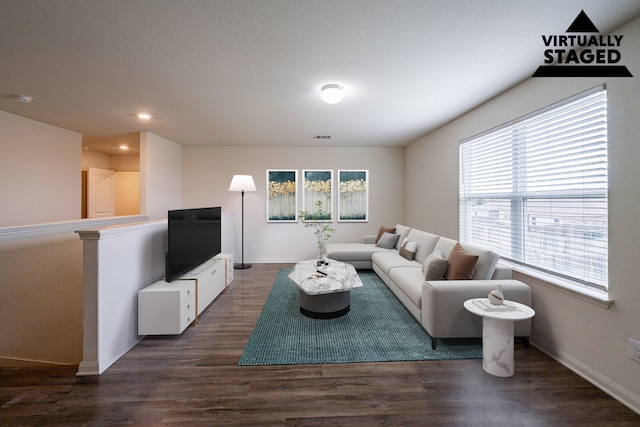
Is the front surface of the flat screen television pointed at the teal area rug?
yes

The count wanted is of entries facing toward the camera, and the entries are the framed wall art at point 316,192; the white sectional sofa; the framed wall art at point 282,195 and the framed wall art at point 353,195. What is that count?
3

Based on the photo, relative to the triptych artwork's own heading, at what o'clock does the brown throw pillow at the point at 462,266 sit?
The brown throw pillow is roughly at 11 o'clock from the triptych artwork.

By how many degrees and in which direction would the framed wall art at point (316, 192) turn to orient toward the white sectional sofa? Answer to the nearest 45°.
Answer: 0° — it already faces it

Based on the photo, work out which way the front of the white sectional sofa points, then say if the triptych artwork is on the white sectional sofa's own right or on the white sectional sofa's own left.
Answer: on the white sectional sofa's own right

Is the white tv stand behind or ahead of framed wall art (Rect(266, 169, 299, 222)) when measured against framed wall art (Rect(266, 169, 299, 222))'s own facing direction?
ahead

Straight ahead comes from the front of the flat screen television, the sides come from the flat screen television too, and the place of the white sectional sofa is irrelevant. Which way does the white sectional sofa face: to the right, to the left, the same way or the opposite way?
the opposite way

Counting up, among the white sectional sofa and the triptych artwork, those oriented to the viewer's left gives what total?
1

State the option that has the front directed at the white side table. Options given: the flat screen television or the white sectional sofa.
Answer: the flat screen television

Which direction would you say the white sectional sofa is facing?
to the viewer's left

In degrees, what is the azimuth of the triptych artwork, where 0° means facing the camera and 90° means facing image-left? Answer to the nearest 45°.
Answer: approximately 0°

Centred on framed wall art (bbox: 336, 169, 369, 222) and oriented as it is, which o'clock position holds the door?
The door is roughly at 3 o'clock from the framed wall art.

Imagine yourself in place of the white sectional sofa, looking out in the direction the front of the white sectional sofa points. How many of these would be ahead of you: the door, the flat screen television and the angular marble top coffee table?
3

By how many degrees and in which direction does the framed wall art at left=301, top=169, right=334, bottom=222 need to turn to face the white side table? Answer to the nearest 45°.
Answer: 0° — it already faces it

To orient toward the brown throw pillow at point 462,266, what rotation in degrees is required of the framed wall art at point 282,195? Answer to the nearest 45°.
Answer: approximately 45° to its left
